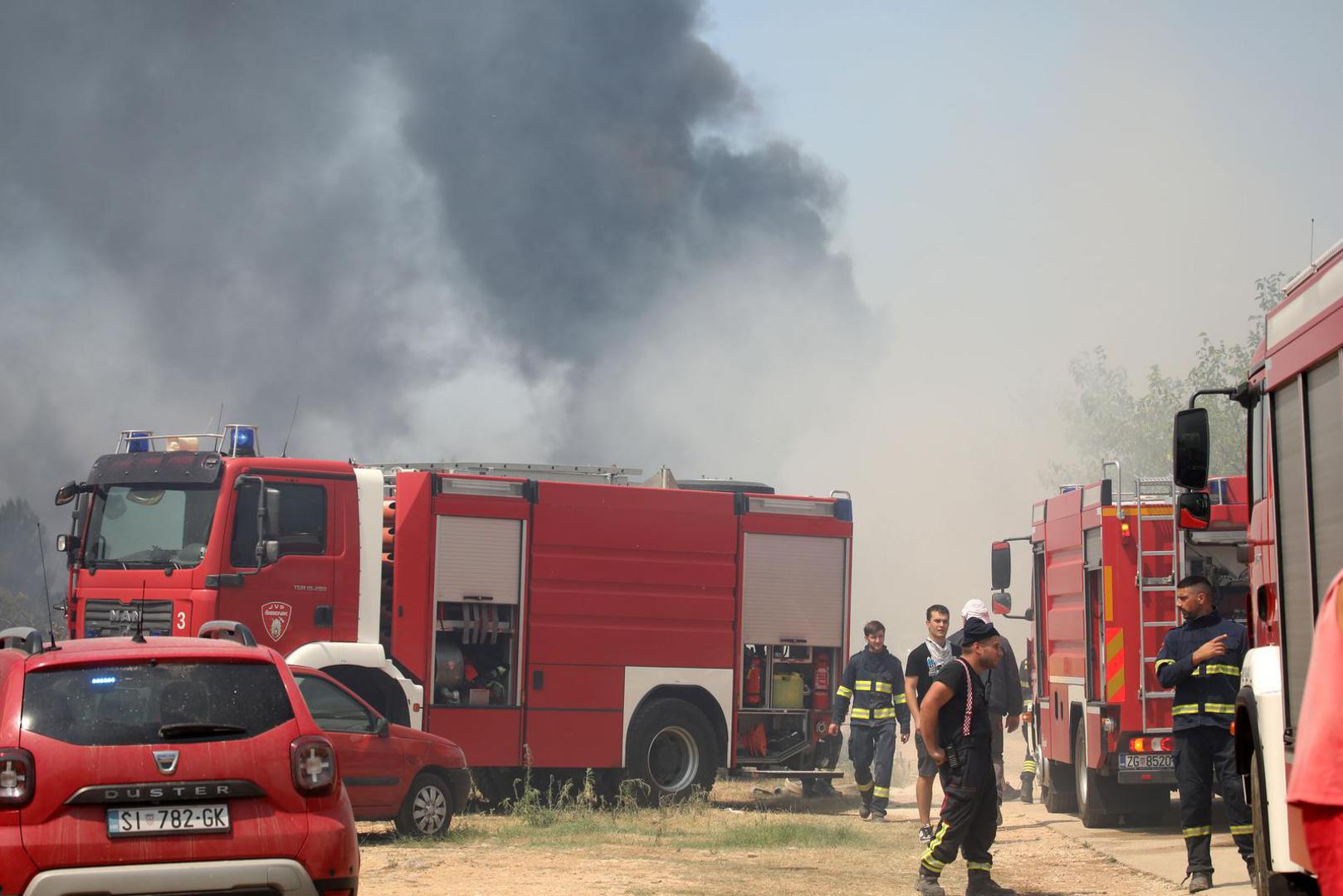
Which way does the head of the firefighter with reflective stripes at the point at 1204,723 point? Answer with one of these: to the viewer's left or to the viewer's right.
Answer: to the viewer's left

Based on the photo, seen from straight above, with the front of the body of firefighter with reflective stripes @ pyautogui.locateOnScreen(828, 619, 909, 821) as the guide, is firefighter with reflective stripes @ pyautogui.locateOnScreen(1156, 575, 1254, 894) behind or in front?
in front

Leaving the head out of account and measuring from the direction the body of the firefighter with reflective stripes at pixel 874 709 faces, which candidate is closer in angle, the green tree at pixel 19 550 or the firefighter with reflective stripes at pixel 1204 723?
the firefighter with reflective stripes

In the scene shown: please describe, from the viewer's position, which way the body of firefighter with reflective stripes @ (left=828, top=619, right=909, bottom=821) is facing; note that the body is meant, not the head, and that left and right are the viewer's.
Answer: facing the viewer

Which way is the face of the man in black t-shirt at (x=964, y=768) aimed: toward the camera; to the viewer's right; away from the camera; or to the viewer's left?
to the viewer's right

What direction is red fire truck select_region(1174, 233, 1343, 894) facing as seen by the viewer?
away from the camera

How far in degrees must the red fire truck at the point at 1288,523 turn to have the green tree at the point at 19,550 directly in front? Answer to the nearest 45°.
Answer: approximately 45° to its left

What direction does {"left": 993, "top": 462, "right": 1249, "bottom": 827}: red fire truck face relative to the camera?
away from the camera

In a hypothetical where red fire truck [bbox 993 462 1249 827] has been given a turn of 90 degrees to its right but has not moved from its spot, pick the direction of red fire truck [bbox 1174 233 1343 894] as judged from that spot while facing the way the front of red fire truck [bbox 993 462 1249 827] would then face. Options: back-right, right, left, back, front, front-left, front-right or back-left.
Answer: right
